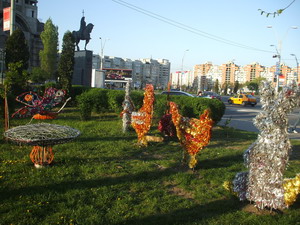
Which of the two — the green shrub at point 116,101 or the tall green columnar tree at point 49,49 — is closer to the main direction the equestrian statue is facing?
the green shrub

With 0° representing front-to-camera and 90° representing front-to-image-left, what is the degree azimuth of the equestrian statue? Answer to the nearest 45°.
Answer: approximately 315°

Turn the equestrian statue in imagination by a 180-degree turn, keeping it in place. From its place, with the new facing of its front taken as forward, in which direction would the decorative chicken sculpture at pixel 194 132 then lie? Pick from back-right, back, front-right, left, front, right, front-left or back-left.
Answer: back-left
